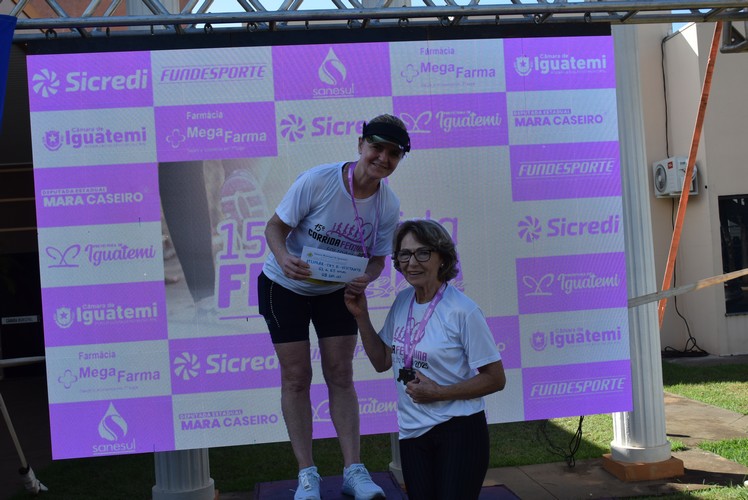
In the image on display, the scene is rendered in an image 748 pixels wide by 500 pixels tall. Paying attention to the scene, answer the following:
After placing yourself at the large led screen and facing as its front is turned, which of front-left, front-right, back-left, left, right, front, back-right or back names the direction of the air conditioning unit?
back-left

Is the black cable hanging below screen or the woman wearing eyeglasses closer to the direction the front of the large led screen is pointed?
the woman wearing eyeglasses

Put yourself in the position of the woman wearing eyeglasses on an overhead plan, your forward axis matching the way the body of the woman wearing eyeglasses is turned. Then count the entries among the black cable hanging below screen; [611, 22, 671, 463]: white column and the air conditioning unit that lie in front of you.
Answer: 0

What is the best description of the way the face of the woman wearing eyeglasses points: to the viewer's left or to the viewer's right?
to the viewer's left

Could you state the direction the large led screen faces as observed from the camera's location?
facing the viewer

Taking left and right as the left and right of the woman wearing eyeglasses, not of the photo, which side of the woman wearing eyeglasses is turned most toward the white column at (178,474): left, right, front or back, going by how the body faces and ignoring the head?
right

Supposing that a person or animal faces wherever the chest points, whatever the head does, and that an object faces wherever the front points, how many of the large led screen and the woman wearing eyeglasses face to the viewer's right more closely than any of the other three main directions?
0
